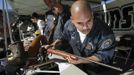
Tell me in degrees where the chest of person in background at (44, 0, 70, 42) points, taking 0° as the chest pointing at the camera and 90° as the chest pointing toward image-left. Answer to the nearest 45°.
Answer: approximately 45°

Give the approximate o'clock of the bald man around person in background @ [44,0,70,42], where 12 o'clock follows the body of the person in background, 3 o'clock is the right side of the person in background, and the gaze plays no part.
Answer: The bald man is roughly at 10 o'clock from the person in background.
